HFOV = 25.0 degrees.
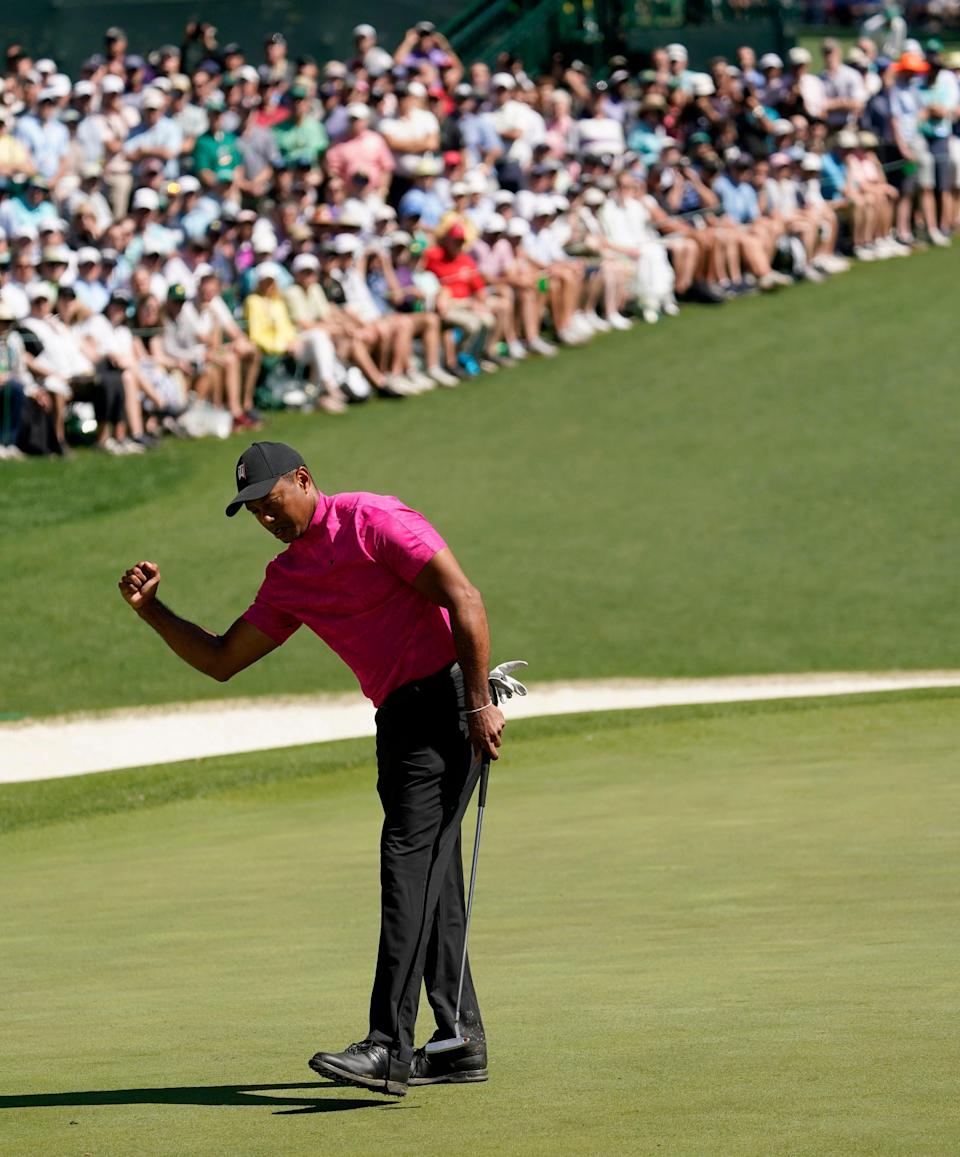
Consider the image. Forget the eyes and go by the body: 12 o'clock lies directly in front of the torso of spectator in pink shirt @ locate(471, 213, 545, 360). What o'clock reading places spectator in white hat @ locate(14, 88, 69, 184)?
The spectator in white hat is roughly at 4 o'clock from the spectator in pink shirt.

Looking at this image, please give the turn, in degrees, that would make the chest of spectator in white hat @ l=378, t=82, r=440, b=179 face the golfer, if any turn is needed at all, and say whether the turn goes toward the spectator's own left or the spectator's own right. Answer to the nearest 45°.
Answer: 0° — they already face them

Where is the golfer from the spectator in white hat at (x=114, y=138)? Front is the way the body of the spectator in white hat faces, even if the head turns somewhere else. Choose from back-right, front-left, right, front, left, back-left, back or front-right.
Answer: front

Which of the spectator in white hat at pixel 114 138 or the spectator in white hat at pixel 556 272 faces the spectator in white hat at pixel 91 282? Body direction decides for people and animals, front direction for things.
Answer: the spectator in white hat at pixel 114 138

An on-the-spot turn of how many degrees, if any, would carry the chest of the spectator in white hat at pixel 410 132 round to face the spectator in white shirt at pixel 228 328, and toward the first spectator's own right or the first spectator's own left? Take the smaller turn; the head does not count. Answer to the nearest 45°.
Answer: approximately 45° to the first spectator's own right

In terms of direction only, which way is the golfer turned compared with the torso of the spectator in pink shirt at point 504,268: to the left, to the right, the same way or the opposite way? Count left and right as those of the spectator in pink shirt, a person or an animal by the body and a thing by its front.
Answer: to the right

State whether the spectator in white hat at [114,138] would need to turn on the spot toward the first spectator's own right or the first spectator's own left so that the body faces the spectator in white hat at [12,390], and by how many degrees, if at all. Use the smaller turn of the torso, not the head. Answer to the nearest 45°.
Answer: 0° — they already face them

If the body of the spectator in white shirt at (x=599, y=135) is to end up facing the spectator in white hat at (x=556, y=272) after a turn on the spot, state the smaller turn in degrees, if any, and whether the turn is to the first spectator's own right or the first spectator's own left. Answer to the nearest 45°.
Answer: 0° — they already face them

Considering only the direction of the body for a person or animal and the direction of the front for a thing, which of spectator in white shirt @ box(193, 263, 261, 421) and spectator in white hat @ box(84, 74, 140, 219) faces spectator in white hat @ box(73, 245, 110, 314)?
spectator in white hat @ box(84, 74, 140, 219)

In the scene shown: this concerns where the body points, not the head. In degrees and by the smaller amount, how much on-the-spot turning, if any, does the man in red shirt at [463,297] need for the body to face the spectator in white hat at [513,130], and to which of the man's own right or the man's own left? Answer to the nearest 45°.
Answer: approximately 135° to the man's own left

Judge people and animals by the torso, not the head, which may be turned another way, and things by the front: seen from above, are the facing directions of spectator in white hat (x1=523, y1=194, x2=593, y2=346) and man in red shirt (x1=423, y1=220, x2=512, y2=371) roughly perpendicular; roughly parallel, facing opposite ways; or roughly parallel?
roughly parallel

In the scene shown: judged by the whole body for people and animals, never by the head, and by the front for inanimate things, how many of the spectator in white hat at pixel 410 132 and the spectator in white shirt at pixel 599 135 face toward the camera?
2

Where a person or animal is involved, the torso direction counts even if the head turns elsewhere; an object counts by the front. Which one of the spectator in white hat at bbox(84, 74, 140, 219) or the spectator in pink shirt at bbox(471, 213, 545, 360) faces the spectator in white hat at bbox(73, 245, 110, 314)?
the spectator in white hat at bbox(84, 74, 140, 219)

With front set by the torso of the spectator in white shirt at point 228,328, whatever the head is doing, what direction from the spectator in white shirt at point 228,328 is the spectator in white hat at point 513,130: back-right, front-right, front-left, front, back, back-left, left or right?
left

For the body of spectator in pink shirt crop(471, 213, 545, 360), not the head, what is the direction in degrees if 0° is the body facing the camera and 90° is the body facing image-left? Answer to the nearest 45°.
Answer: approximately 315°

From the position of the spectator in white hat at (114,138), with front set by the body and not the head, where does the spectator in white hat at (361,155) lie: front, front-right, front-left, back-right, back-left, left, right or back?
left

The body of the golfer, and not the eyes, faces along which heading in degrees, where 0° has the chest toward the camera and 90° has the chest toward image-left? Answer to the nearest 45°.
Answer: approximately 45°

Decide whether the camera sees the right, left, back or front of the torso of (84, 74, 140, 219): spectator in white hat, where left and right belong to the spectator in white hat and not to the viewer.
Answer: front

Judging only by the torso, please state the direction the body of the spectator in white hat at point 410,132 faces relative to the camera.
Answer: toward the camera
